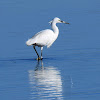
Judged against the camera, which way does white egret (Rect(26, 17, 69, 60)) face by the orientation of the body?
to the viewer's right
